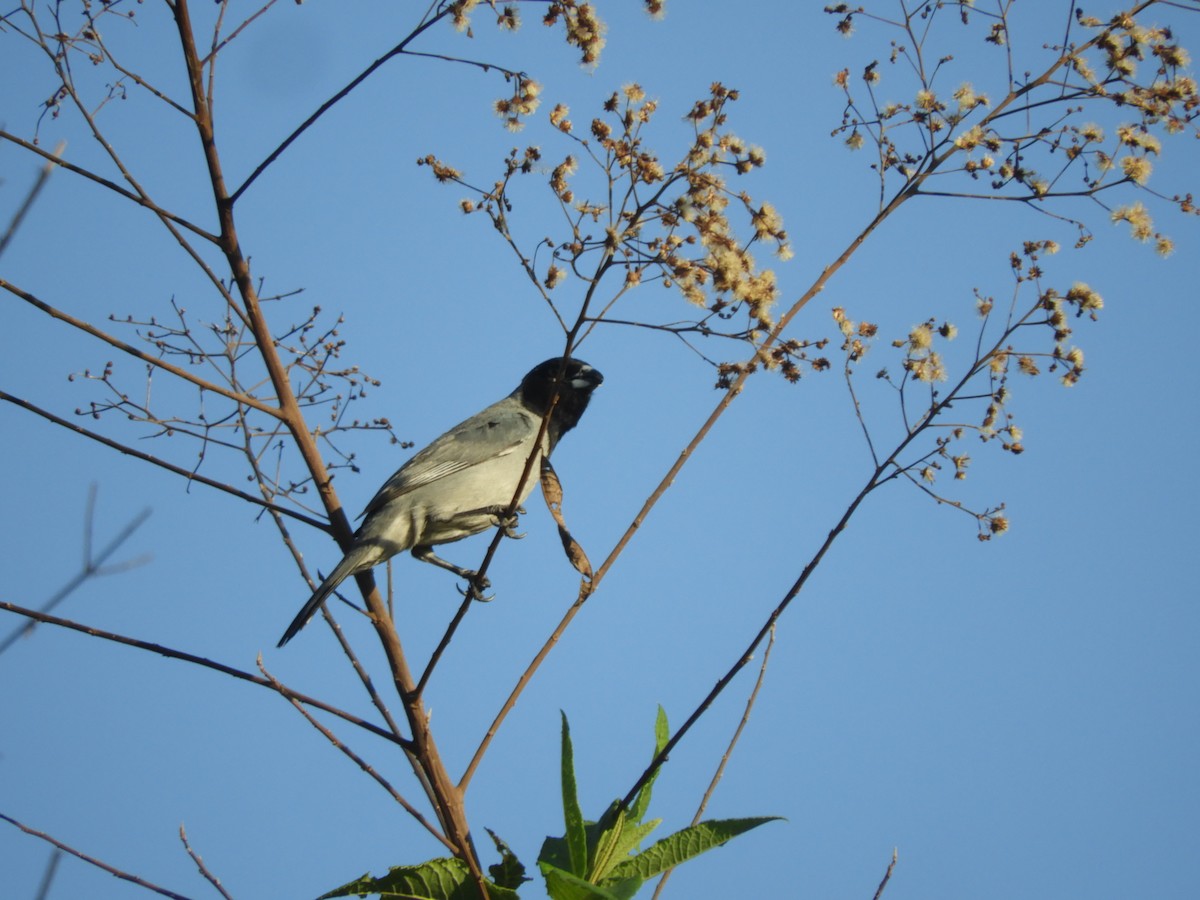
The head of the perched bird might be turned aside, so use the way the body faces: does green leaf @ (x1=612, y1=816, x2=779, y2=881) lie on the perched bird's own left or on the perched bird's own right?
on the perched bird's own right

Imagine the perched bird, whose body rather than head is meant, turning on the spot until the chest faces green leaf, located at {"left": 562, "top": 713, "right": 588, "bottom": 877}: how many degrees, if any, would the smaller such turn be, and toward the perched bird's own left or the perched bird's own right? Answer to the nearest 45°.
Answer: approximately 90° to the perched bird's own right

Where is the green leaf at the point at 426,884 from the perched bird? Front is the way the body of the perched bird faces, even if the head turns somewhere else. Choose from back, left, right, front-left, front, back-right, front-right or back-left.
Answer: right

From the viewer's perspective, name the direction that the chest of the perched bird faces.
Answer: to the viewer's right

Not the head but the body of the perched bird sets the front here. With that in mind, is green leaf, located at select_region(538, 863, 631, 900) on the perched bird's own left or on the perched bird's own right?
on the perched bird's own right

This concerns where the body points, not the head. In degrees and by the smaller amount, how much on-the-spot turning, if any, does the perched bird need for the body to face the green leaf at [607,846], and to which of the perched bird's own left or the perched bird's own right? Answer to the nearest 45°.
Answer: approximately 90° to the perched bird's own right
